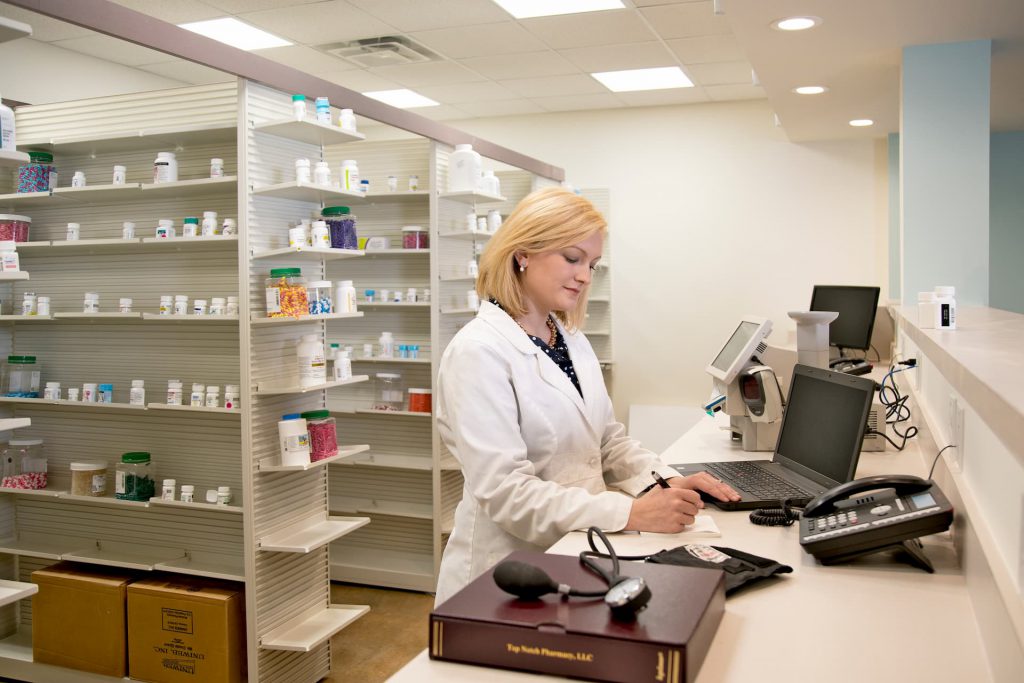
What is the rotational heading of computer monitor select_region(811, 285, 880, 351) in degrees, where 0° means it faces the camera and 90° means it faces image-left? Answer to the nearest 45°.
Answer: approximately 45°

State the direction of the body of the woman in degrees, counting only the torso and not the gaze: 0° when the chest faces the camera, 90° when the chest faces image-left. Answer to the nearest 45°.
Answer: approximately 315°

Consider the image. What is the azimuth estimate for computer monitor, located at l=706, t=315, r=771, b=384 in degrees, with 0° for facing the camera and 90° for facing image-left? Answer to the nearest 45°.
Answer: approximately 45°

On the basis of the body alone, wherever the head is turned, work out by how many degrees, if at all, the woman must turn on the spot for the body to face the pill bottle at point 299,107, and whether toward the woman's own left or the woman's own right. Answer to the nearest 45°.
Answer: approximately 180°

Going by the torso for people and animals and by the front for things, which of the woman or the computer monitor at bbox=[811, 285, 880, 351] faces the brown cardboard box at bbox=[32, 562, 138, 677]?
the computer monitor

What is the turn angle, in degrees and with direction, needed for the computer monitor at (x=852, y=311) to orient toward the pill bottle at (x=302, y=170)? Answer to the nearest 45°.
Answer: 0° — it already faces it
